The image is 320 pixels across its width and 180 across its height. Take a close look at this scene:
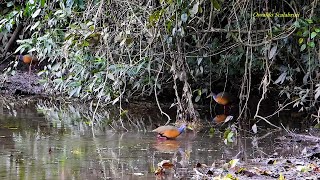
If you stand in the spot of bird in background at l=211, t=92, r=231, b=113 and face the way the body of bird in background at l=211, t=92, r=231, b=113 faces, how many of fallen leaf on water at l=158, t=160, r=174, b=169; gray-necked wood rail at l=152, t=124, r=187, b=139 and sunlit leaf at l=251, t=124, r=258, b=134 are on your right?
0

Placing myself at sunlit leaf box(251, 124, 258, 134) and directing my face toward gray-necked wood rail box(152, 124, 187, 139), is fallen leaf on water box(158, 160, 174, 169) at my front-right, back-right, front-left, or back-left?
front-left

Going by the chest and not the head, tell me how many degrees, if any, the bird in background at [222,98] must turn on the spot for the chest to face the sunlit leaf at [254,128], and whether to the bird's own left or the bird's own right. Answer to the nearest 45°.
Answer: approximately 90° to the bird's own left

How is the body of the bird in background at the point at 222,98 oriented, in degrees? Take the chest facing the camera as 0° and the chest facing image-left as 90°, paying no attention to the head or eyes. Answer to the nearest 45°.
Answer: approximately 90°

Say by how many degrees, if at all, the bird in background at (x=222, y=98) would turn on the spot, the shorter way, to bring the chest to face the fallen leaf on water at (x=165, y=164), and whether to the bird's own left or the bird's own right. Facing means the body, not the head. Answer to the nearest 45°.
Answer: approximately 90° to the bird's own left

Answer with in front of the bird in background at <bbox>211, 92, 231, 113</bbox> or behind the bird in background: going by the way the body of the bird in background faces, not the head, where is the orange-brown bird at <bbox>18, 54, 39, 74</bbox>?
in front
